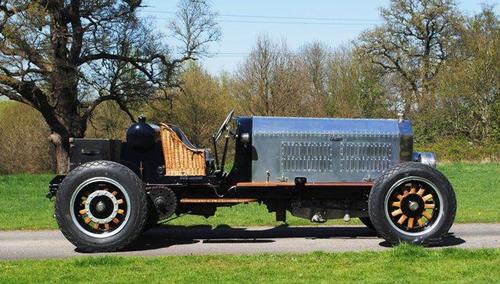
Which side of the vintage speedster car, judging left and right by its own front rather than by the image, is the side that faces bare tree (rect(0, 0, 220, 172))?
left

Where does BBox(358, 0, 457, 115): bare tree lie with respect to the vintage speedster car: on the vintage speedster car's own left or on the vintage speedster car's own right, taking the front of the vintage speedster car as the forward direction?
on the vintage speedster car's own left

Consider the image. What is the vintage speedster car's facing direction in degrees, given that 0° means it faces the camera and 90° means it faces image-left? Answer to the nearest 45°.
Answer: approximately 270°
